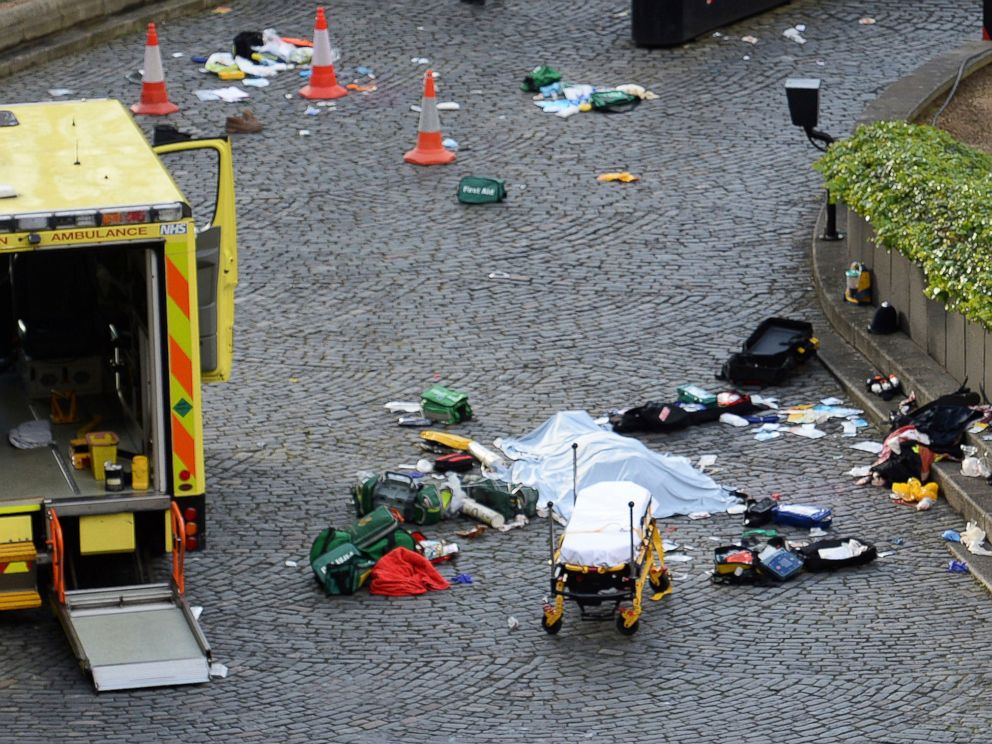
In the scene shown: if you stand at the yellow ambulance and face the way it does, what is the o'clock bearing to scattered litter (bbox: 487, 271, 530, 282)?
The scattered litter is roughly at 1 o'clock from the yellow ambulance.

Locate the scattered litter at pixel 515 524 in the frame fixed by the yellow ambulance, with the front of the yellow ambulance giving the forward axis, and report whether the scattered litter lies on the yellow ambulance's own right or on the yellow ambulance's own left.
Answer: on the yellow ambulance's own right

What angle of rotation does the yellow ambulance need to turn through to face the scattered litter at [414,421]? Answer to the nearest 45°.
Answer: approximately 45° to its right

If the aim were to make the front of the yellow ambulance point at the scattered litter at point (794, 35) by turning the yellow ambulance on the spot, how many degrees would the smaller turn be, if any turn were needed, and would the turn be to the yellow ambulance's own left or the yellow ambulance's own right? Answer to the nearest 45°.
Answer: approximately 45° to the yellow ambulance's own right

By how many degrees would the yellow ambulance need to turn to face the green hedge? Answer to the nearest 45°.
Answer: approximately 45° to its right

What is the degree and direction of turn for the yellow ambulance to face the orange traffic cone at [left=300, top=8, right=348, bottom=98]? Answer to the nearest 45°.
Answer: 0° — it already faces it

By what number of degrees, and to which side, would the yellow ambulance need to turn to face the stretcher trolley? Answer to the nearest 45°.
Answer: approximately 135° to its right

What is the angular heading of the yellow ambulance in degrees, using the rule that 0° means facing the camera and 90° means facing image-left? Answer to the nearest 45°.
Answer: approximately 180°

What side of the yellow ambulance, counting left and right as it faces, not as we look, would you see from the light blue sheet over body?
right

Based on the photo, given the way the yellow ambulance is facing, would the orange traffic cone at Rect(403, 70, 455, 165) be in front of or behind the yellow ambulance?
in front

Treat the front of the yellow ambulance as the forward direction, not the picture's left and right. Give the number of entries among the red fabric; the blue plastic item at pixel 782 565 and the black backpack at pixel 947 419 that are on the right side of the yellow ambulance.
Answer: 3

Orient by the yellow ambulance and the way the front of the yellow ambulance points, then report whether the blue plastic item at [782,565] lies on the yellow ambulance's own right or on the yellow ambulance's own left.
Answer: on the yellow ambulance's own right

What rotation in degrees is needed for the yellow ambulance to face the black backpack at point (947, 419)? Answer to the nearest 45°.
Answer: approximately 90° to its right

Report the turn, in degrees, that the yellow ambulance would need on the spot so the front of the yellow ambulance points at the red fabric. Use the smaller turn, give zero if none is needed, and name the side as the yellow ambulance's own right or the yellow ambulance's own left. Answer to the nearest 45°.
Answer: approximately 90° to the yellow ambulance's own right

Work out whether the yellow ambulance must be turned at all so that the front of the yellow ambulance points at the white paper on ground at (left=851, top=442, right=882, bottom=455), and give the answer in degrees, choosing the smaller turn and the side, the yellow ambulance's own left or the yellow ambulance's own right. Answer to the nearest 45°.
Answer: approximately 90° to the yellow ambulance's own right
